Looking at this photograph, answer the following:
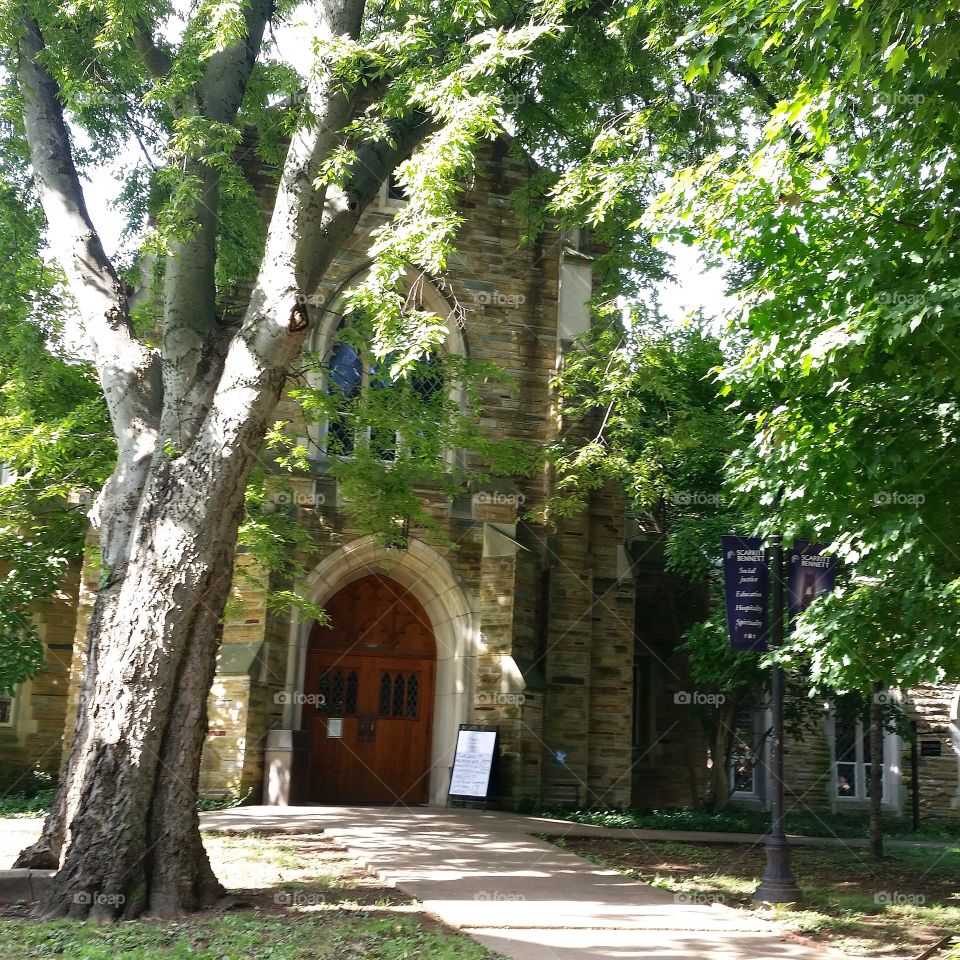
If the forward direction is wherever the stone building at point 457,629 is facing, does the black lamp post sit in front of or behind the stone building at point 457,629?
in front

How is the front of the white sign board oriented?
toward the camera

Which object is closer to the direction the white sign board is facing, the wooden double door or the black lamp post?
the black lamp post

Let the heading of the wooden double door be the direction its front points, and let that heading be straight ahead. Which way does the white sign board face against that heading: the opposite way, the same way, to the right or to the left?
the same way

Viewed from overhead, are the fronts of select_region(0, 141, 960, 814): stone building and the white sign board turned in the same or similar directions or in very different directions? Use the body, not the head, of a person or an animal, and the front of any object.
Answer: same or similar directions

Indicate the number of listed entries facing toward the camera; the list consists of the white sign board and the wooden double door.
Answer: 2

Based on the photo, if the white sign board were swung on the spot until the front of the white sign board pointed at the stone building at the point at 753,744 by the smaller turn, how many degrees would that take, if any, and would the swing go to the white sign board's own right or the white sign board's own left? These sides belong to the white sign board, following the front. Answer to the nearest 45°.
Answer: approximately 135° to the white sign board's own left

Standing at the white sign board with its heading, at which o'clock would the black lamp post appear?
The black lamp post is roughly at 11 o'clock from the white sign board.

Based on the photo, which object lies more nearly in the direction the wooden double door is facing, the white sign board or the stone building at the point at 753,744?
the white sign board

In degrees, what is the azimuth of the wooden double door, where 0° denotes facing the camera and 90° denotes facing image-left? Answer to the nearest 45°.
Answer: approximately 0°

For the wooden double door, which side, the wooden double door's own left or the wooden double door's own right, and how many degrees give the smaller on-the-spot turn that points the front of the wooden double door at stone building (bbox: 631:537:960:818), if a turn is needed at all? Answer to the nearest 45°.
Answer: approximately 135° to the wooden double door's own left

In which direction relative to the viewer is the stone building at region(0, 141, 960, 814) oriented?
toward the camera

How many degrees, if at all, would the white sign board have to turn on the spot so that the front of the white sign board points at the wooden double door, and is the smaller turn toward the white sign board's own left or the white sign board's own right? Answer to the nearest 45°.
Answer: approximately 135° to the white sign board's own right

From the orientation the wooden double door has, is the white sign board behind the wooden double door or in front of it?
in front
